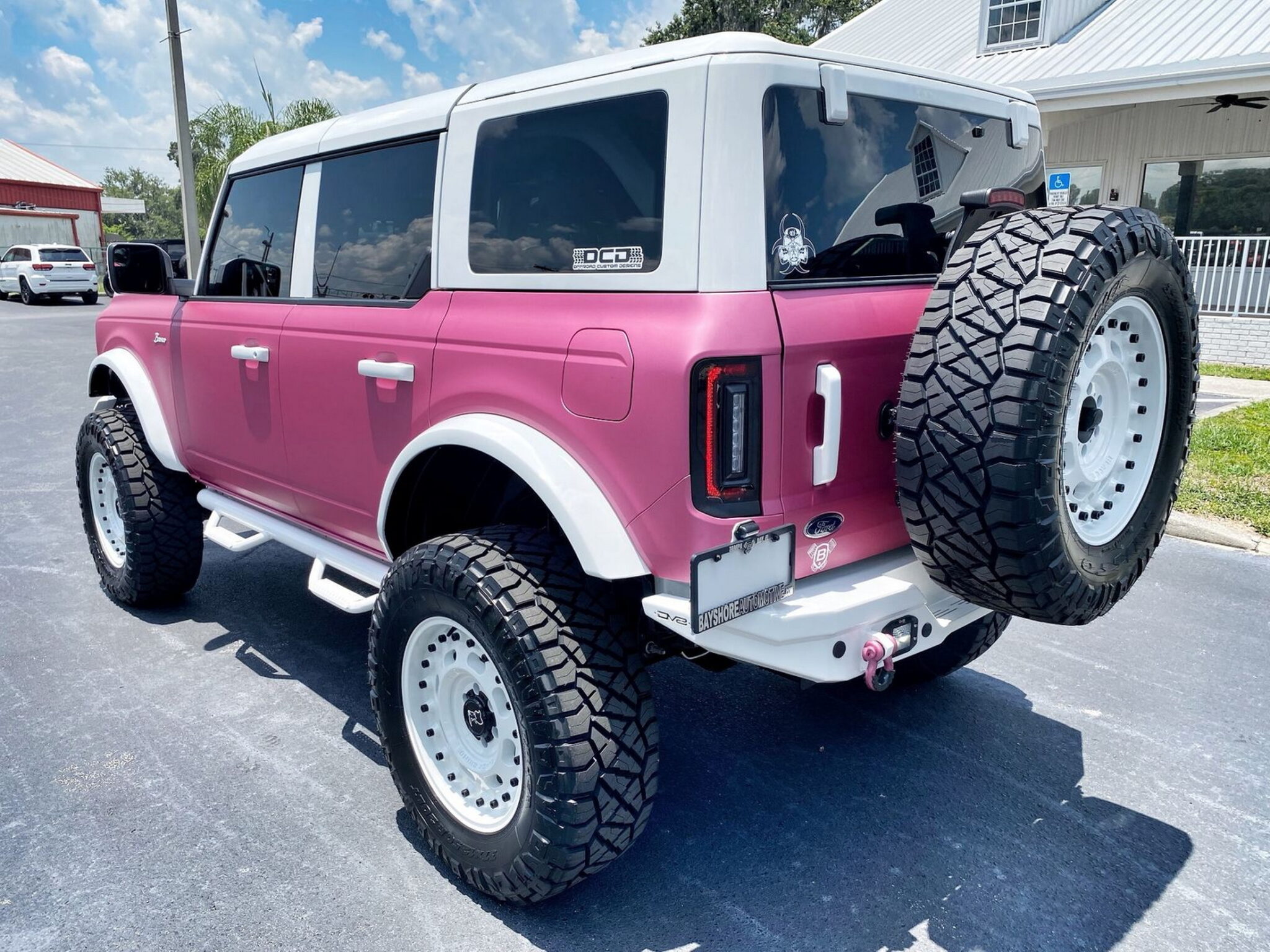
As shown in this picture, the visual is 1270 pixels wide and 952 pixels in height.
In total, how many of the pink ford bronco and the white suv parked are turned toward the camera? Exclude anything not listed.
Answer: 0

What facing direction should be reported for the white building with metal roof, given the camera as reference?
facing the viewer and to the left of the viewer

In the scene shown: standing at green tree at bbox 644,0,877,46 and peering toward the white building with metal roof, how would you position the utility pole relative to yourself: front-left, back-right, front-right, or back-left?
front-right

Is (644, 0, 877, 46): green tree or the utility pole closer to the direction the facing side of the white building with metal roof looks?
the utility pole

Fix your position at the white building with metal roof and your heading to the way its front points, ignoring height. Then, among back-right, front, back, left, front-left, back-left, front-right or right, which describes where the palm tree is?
front-right

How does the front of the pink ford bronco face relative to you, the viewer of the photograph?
facing away from the viewer and to the left of the viewer

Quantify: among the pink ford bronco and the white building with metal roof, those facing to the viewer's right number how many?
0

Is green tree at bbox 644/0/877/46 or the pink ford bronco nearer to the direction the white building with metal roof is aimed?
the pink ford bronco

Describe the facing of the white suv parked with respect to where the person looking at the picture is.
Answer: facing away from the viewer and to the left of the viewer

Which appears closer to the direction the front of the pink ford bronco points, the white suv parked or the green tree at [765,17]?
the white suv parked
